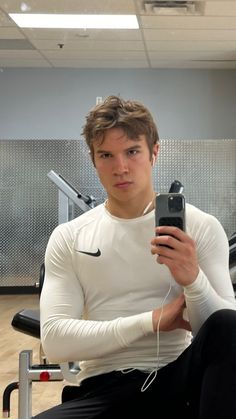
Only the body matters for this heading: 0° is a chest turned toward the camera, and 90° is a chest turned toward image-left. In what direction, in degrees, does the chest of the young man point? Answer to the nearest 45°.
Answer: approximately 0°
